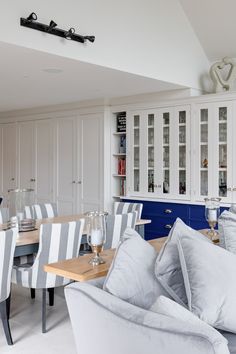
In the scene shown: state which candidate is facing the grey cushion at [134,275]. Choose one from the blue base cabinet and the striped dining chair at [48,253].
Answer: the blue base cabinet

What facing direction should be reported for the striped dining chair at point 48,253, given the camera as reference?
facing away from the viewer and to the left of the viewer

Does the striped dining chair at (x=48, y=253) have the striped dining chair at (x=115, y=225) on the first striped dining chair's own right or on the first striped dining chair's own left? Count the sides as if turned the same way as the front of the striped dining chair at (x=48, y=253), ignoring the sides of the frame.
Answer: on the first striped dining chair's own right

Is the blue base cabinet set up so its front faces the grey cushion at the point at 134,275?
yes
